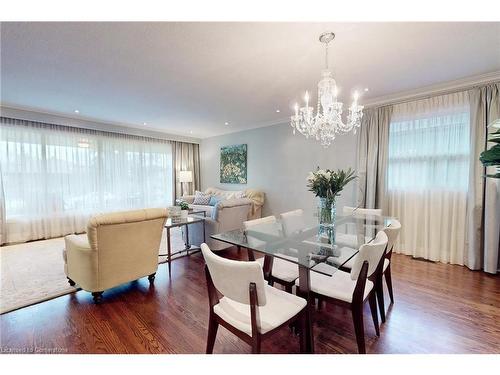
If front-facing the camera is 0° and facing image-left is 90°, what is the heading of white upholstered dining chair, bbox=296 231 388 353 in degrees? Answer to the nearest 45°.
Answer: approximately 135°

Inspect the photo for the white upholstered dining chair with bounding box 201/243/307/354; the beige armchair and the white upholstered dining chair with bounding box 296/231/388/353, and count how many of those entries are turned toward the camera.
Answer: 0

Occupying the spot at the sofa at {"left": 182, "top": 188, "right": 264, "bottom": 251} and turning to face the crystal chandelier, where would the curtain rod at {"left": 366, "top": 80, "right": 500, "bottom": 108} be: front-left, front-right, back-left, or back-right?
front-left

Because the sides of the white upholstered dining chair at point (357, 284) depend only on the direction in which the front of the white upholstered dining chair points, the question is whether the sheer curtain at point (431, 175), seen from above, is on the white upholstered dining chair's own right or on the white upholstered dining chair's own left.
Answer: on the white upholstered dining chair's own right

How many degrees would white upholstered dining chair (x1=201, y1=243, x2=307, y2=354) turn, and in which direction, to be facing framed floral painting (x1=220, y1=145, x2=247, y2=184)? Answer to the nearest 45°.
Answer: approximately 45° to its left

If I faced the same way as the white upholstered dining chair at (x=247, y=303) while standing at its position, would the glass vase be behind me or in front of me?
in front

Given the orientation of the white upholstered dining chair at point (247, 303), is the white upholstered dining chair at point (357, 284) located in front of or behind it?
in front

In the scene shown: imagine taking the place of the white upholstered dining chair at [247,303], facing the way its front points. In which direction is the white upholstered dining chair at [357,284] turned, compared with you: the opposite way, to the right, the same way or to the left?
to the left

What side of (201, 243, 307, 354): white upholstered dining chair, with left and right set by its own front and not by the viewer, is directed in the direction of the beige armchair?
left

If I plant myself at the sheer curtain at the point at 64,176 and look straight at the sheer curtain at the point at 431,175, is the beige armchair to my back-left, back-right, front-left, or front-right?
front-right
